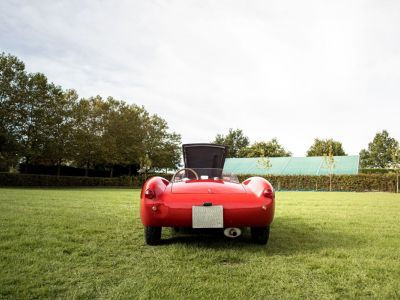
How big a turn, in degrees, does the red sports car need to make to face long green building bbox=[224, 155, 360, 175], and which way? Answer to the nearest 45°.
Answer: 0° — it already faces it

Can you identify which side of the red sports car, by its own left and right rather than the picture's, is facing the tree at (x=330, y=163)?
front

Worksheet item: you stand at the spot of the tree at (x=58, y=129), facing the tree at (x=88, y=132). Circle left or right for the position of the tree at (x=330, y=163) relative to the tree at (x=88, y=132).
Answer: right

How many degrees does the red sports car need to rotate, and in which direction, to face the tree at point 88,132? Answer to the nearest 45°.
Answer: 0° — it already faces it

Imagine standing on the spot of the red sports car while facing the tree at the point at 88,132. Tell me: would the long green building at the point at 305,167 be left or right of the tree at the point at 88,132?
right

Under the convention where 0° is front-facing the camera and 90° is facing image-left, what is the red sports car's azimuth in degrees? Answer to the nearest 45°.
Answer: approximately 180°

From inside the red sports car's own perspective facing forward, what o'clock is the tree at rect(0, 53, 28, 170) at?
The tree is roughly at 11 o'clock from the red sports car.

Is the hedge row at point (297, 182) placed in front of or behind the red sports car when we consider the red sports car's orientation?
in front

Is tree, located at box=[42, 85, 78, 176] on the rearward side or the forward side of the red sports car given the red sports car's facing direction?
on the forward side

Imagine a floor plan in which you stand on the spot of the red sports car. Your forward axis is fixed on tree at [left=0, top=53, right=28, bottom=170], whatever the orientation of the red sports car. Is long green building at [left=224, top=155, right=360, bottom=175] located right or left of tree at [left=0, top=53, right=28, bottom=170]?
right
